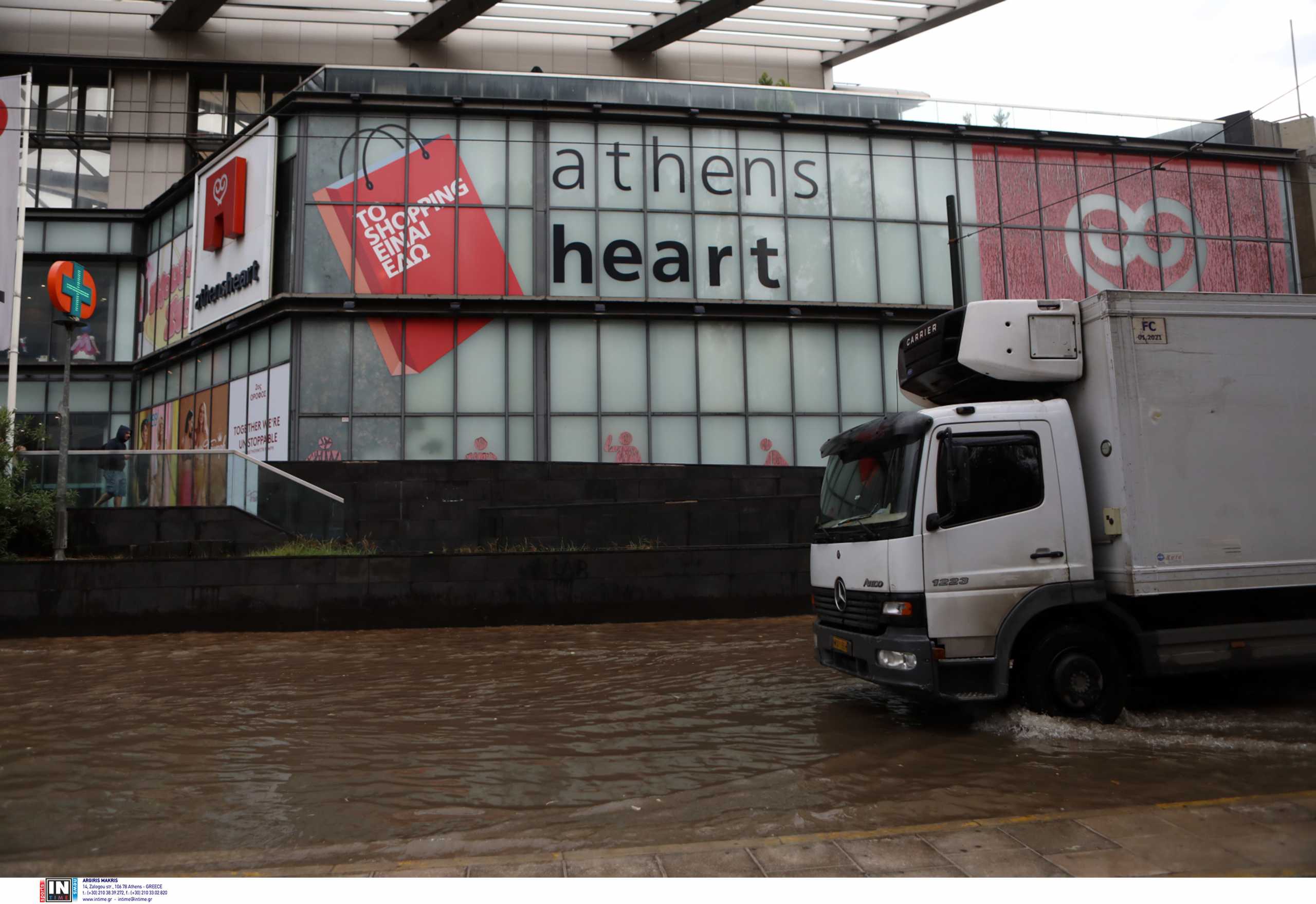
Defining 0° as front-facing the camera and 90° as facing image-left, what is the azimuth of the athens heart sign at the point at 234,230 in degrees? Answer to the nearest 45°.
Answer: approximately 45°

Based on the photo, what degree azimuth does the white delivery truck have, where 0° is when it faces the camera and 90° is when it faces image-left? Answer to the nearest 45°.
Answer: approximately 45°

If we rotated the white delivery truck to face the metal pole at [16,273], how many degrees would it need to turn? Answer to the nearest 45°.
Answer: approximately 45° to its right

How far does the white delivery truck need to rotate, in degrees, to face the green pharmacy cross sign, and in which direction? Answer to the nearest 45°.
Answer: approximately 45° to its right

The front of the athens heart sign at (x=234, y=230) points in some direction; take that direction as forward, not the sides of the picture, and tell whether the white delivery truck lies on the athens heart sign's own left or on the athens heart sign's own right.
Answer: on the athens heart sign's own left
